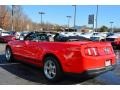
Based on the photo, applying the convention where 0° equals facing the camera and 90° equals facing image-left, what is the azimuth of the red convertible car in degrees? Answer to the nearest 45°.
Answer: approximately 135°
